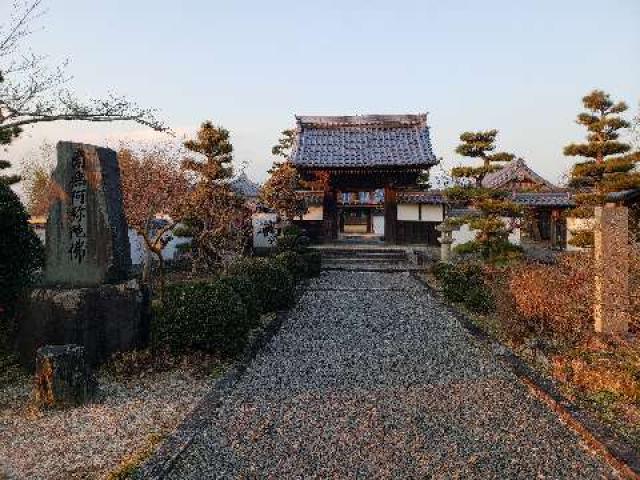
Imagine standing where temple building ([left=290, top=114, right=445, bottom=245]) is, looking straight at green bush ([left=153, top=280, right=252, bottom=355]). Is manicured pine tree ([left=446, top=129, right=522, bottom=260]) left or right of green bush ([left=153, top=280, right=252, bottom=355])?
left

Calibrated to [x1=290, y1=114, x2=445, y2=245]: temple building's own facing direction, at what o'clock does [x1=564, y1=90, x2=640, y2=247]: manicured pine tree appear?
The manicured pine tree is roughly at 10 o'clock from the temple building.

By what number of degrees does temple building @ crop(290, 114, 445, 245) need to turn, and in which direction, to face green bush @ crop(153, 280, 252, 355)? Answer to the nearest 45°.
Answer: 0° — it already faces it

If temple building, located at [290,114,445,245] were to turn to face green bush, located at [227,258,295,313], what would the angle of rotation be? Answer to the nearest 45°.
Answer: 0° — it already faces it

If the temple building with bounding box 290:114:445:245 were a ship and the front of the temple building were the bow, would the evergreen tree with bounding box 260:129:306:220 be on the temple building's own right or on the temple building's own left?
on the temple building's own right

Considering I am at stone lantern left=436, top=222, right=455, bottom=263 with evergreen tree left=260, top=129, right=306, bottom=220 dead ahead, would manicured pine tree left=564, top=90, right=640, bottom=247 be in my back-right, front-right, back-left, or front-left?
back-right

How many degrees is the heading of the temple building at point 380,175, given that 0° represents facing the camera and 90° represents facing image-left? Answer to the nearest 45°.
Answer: approximately 0°

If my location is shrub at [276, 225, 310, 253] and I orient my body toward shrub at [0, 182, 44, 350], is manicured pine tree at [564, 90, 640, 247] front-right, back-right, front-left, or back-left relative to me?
front-left

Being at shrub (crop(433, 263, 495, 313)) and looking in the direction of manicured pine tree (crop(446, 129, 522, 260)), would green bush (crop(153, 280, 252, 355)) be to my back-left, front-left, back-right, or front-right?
back-left
